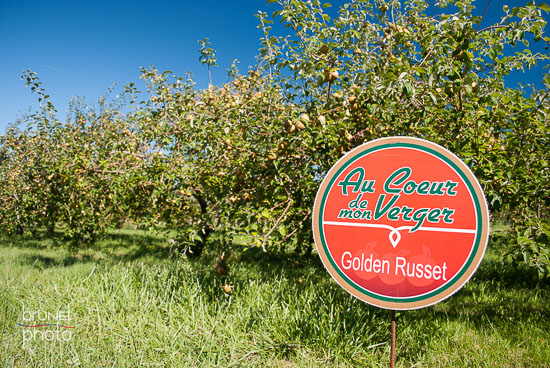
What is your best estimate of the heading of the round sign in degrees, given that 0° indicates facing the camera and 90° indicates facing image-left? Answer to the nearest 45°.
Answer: approximately 0°

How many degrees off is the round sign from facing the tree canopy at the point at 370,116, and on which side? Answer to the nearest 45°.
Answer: approximately 180°
